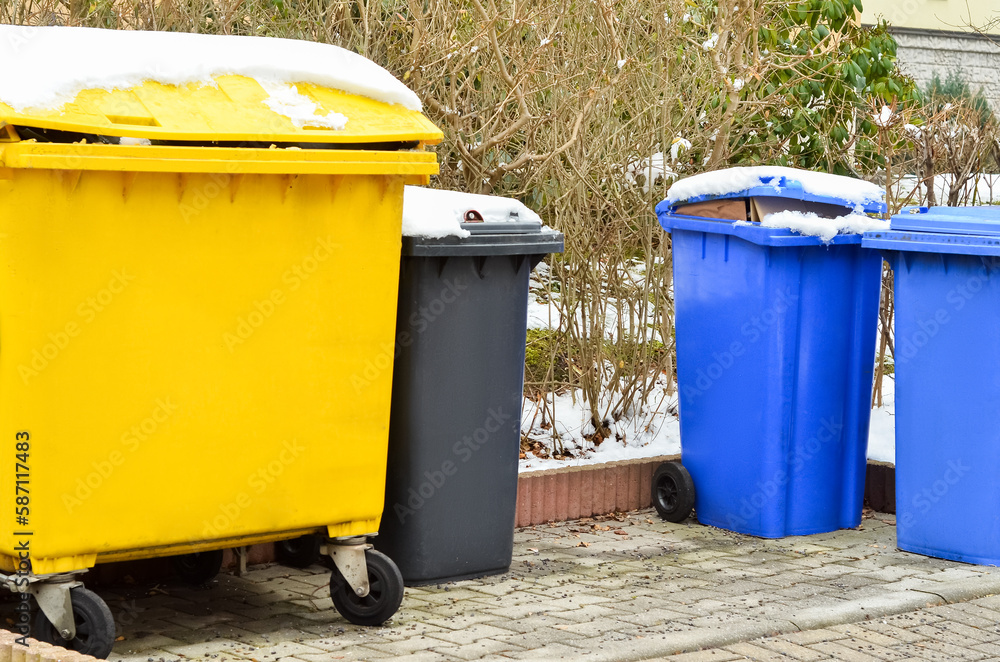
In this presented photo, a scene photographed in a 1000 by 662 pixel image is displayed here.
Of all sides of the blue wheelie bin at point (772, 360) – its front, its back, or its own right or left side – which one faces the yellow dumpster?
right

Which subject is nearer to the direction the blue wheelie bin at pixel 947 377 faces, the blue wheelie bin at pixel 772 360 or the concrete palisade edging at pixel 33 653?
the concrete palisade edging

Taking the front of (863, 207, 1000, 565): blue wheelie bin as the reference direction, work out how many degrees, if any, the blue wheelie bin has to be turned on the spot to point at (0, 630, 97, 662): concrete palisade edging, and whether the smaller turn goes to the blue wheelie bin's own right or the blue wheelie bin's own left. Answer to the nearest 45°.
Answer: approximately 45° to the blue wheelie bin's own right

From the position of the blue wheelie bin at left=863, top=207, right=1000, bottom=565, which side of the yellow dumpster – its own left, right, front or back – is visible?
left

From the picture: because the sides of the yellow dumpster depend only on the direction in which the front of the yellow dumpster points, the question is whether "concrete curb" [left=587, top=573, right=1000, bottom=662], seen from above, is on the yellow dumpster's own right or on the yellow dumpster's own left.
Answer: on the yellow dumpster's own left

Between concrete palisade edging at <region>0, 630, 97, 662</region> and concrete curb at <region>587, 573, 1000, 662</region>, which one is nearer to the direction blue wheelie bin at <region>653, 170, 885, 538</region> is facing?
the concrete curb

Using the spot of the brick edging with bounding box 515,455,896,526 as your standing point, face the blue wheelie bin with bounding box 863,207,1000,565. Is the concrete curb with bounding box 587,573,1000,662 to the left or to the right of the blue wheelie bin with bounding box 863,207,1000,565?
right

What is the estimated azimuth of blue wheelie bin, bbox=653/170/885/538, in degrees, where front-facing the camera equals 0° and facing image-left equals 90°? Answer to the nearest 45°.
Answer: approximately 315°

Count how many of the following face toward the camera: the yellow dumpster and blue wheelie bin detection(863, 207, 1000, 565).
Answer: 2

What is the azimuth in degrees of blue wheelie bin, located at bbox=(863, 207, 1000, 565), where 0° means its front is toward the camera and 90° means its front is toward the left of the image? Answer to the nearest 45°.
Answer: approximately 0°
